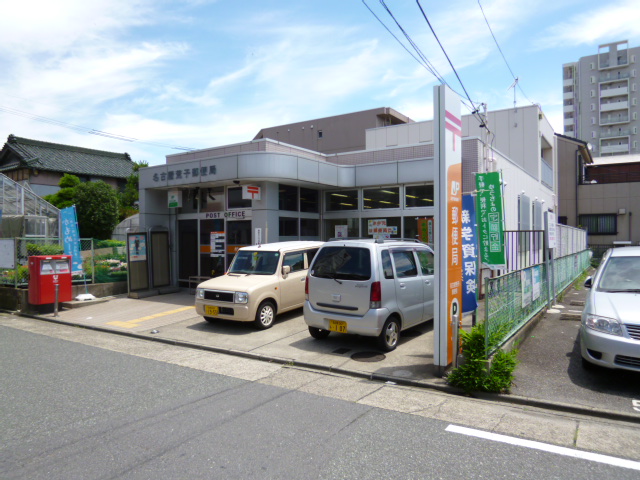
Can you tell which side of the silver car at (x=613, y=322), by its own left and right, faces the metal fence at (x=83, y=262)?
right

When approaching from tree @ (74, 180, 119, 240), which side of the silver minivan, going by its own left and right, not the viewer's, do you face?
left

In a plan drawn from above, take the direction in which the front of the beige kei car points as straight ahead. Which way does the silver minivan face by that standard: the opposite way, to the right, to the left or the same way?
the opposite way

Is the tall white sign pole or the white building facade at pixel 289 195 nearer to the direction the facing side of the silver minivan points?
the white building facade

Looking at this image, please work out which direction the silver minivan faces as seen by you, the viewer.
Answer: facing away from the viewer and to the right of the viewer

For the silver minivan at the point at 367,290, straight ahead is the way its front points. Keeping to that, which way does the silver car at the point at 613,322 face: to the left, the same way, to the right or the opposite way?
the opposite way

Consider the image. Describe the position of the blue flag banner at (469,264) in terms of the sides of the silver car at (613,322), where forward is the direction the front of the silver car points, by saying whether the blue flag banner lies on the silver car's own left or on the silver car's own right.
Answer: on the silver car's own right

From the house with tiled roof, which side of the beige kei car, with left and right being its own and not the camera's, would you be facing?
right

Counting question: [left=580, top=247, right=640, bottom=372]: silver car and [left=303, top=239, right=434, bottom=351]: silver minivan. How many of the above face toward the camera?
1

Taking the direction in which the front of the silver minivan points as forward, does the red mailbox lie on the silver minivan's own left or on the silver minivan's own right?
on the silver minivan's own left
